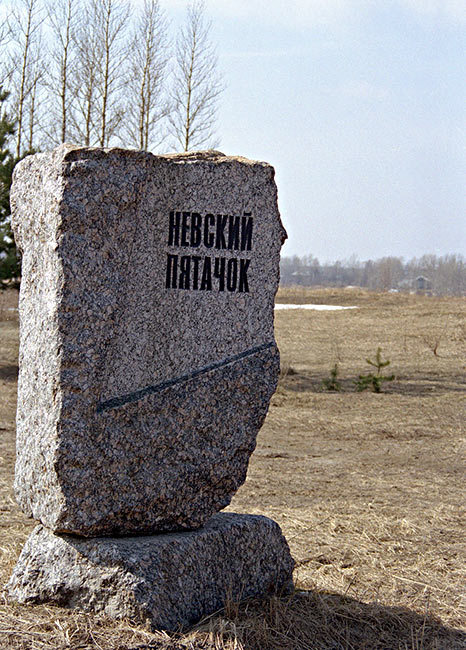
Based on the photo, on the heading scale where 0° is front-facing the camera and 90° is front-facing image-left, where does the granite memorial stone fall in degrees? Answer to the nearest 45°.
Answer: approximately 315°
